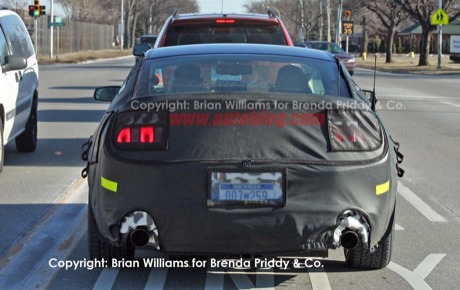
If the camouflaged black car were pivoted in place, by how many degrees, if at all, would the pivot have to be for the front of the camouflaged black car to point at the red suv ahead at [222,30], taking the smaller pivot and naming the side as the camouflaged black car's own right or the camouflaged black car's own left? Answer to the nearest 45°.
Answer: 0° — it already faces it

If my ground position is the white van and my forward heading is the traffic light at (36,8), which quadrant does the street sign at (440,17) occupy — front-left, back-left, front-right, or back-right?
front-right

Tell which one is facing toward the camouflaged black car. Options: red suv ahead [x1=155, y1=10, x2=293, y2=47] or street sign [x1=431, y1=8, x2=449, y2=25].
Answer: the street sign

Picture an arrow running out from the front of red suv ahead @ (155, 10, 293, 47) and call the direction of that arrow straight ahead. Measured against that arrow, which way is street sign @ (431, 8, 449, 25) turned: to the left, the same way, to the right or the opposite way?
the opposite way

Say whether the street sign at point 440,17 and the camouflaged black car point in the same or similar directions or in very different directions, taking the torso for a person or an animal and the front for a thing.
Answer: very different directions

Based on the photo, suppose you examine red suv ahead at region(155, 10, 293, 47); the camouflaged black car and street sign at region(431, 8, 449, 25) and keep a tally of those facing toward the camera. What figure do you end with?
1

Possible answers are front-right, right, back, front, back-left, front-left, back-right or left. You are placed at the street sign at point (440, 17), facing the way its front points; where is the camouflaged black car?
front

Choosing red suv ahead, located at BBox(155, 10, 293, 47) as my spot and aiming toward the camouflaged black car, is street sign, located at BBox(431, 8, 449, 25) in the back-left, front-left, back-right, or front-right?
back-left

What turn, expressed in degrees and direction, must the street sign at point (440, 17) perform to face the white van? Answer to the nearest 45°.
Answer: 0° — it already faces it

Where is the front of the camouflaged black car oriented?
away from the camera

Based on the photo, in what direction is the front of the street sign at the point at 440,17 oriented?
toward the camera

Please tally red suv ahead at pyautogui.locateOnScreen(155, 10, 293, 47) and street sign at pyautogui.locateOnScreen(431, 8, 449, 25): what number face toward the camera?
1

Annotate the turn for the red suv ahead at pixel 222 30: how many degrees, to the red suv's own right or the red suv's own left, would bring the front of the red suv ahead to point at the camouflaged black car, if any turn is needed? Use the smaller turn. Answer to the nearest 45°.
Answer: approximately 180°

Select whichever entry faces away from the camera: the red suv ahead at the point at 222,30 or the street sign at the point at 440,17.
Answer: the red suv ahead

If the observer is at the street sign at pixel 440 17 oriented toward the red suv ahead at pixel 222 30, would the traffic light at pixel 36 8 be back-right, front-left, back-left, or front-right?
front-right

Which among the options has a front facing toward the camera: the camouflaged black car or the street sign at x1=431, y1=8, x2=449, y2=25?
the street sign

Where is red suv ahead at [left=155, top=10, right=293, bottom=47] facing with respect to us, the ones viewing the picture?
facing away from the viewer
